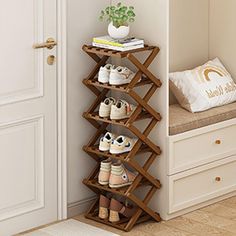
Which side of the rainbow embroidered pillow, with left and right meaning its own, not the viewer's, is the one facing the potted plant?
right

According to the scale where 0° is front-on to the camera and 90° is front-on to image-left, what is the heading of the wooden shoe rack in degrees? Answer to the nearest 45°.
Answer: approximately 45°
